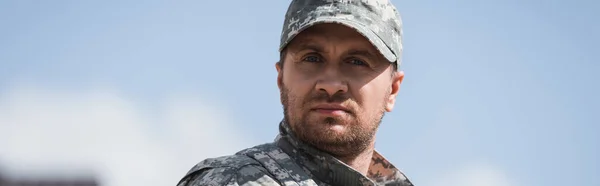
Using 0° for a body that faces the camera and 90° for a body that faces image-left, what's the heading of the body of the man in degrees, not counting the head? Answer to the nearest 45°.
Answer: approximately 315°
